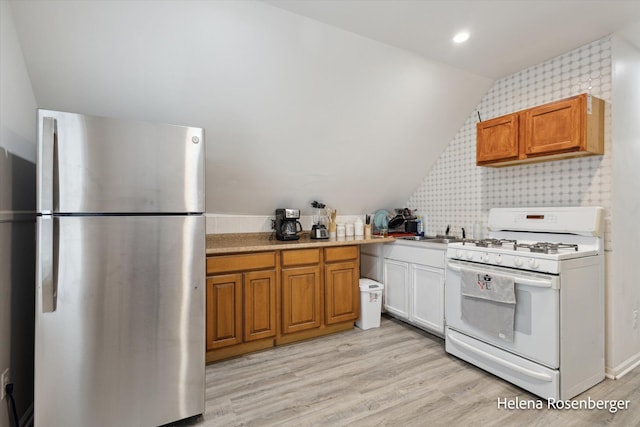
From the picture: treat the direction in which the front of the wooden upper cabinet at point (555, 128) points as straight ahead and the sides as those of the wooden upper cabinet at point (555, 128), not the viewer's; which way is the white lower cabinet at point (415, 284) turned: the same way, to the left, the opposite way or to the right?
the same way

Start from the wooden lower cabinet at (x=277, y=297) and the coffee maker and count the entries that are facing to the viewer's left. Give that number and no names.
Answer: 0

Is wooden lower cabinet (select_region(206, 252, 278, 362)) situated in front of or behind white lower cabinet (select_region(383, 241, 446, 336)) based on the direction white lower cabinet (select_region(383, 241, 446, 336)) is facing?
in front

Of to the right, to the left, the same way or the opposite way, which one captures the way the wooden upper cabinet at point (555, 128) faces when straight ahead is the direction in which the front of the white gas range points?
the same way

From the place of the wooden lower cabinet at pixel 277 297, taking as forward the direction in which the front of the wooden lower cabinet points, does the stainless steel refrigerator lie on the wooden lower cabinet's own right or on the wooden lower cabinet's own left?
on the wooden lower cabinet's own right

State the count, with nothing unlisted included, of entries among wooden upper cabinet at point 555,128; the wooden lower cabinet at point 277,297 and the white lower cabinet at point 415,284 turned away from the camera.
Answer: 0

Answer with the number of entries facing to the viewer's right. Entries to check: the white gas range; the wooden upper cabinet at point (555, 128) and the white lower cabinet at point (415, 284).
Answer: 0

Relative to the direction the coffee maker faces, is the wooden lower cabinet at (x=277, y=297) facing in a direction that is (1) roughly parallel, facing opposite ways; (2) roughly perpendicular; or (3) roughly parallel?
roughly parallel

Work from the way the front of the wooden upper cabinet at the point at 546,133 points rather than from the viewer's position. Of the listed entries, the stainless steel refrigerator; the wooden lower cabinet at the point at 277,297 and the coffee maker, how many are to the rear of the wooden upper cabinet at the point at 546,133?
0

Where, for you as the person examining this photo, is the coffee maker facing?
facing the viewer and to the right of the viewer

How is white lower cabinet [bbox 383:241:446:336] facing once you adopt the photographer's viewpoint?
facing the viewer and to the left of the viewer

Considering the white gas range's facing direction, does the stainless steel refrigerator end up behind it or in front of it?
in front

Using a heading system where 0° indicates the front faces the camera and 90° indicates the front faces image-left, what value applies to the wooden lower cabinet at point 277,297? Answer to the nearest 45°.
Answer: approximately 315°

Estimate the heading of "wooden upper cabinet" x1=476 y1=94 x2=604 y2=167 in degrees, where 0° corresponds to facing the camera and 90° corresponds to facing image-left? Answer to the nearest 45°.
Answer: approximately 45°

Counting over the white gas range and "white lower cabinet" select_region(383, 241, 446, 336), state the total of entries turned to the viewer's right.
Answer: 0
